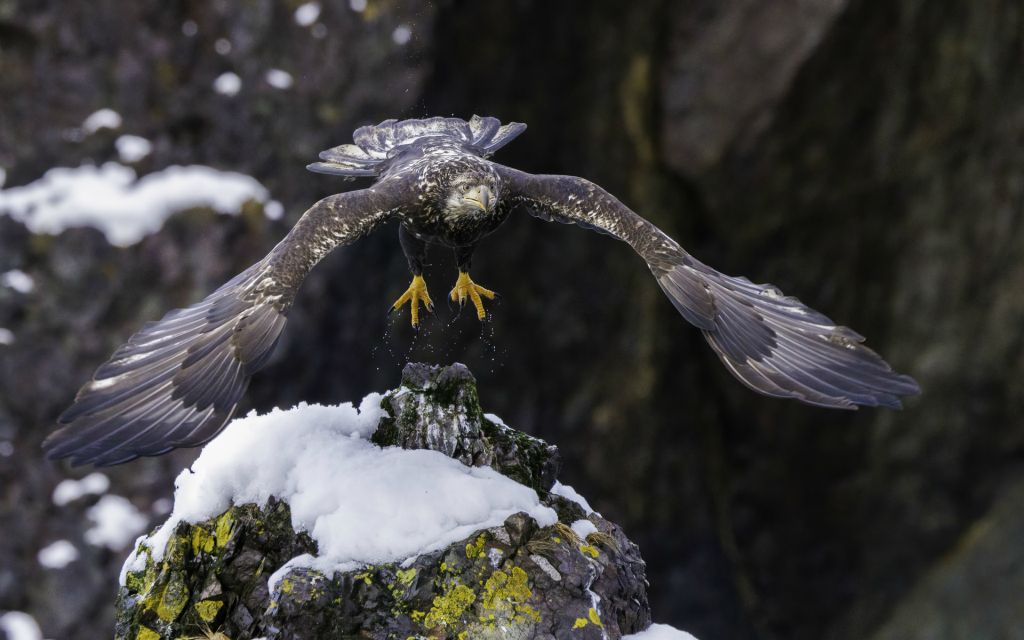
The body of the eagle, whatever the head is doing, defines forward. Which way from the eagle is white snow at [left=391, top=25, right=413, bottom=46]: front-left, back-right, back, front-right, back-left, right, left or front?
back

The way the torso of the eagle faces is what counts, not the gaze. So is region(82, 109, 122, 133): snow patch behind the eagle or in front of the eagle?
behind

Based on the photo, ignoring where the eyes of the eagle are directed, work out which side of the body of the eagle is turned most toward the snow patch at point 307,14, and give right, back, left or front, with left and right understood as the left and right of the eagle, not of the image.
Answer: back

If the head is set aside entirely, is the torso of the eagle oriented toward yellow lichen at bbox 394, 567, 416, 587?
yes

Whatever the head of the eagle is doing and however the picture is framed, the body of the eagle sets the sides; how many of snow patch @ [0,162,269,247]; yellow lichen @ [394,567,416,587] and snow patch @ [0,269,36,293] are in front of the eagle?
1

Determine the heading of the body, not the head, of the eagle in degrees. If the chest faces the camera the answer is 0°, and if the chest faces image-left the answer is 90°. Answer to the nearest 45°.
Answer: approximately 0°

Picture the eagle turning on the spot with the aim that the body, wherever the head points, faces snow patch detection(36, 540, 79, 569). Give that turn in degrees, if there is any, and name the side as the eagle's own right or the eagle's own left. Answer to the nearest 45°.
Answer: approximately 135° to the eagle's own right

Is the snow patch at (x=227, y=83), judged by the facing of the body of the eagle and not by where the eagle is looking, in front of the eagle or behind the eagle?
behind

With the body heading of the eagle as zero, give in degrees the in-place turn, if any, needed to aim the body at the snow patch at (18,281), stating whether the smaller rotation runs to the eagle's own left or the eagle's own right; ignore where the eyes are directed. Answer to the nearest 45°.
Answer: approximately 135° to the eagle's own right

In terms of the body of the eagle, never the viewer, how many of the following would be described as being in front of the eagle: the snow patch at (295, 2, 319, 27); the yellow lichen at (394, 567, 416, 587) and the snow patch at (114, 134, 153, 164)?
1
